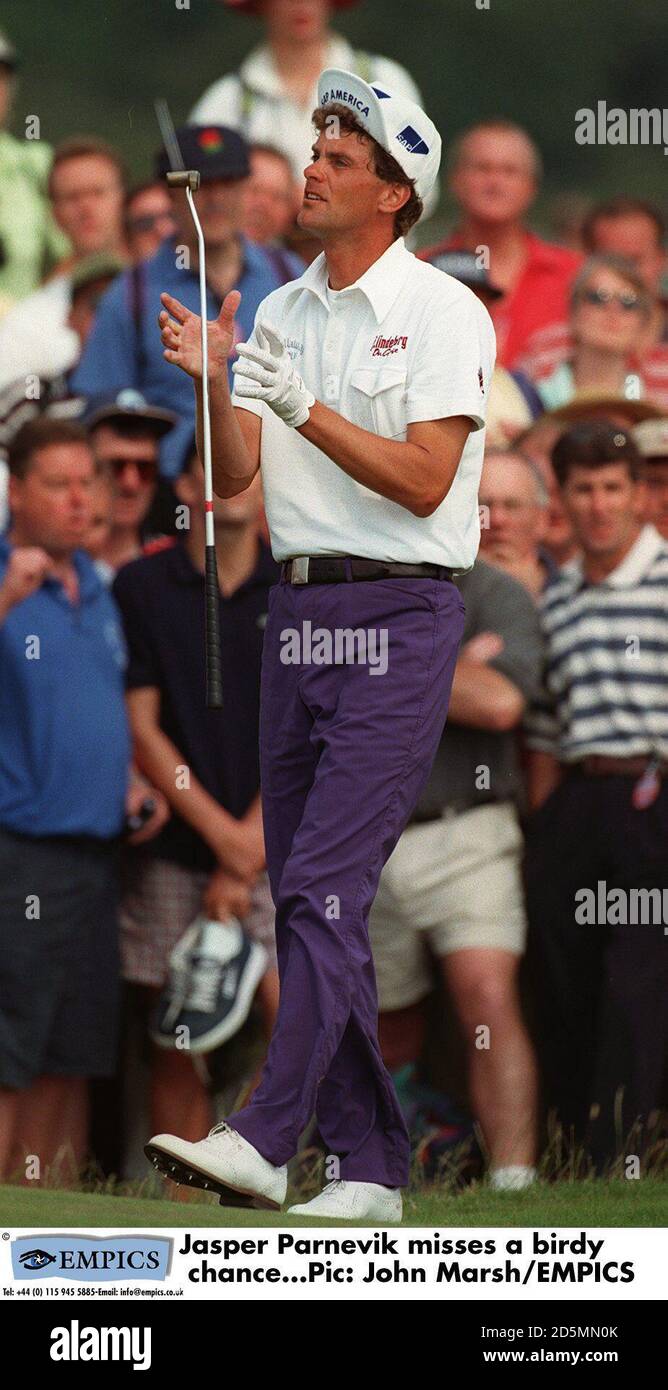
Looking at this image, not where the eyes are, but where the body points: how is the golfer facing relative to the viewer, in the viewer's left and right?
facing the viewer and to the left of the viewer

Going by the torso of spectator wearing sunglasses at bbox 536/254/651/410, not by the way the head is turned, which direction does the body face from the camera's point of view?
toward the camera

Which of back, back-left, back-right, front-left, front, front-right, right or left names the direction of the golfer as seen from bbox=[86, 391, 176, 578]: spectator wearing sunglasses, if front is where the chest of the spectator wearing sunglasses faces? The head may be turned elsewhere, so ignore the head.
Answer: front

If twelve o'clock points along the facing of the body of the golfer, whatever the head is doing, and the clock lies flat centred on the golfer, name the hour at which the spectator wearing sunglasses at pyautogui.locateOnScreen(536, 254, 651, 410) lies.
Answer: The spectator wearing sunglasses is roughly at 5 o'clock from the golfer.

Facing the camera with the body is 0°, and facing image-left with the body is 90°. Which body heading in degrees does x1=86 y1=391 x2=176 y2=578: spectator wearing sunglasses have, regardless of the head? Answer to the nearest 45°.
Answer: approximately 0°

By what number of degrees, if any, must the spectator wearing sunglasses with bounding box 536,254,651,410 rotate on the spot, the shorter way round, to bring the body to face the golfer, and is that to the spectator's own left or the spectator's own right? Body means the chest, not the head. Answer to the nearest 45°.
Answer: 0° — they already face them

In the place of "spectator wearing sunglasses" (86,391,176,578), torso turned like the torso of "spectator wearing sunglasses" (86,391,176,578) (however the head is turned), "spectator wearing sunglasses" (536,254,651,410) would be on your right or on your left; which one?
on your left

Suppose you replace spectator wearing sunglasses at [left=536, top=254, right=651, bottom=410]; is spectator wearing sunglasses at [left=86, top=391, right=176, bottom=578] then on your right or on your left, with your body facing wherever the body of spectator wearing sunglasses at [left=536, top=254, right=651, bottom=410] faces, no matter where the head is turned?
on your right

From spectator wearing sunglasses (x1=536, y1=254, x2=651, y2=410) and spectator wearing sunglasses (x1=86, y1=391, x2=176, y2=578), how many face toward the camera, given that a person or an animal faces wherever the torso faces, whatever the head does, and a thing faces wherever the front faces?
2

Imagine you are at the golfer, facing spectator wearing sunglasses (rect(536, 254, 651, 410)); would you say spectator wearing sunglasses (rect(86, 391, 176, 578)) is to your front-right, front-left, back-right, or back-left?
front-left

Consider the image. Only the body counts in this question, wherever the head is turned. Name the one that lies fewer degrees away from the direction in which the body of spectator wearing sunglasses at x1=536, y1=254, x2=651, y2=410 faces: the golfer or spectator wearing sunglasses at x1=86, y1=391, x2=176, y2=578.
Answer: the golfer
